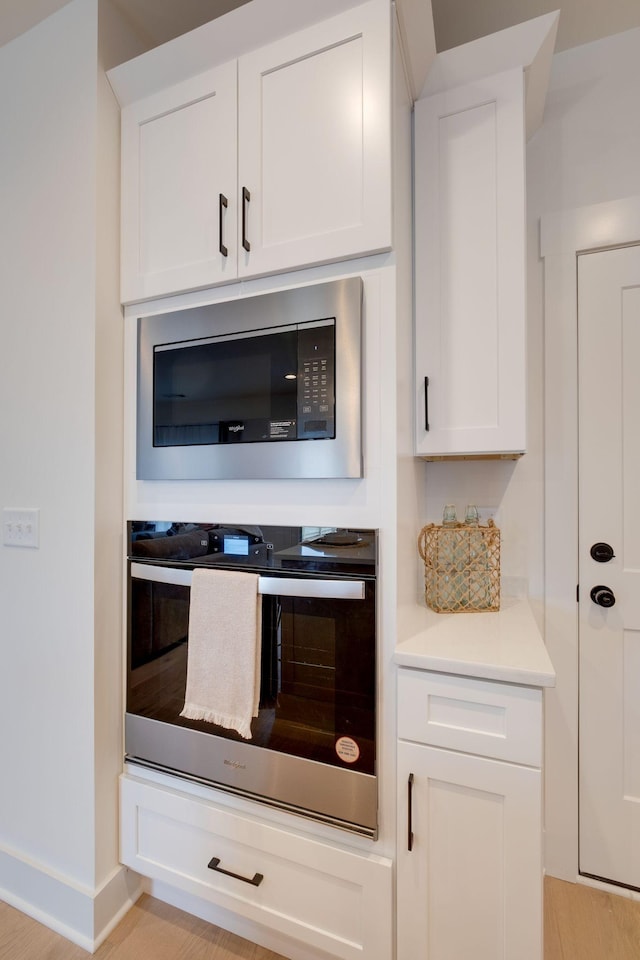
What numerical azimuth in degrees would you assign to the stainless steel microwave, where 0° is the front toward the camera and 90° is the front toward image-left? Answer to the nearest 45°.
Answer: approximately 45°

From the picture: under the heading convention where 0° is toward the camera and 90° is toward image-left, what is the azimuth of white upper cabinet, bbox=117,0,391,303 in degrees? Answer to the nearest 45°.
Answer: approximately 45°

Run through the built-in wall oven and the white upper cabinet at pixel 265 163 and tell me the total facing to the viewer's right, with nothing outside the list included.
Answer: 0

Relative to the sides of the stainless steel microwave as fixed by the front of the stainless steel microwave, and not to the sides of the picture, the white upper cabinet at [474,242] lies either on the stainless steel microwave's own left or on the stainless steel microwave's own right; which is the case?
on the stainless steel microwave's own left

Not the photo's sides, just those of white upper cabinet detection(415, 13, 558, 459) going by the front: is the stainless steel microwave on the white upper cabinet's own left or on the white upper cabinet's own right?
on the white upper cabinet's own right

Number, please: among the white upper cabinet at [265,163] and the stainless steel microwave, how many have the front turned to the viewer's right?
0

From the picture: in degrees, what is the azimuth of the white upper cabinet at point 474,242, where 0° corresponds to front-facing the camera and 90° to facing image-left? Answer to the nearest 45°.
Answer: approximately 0°
